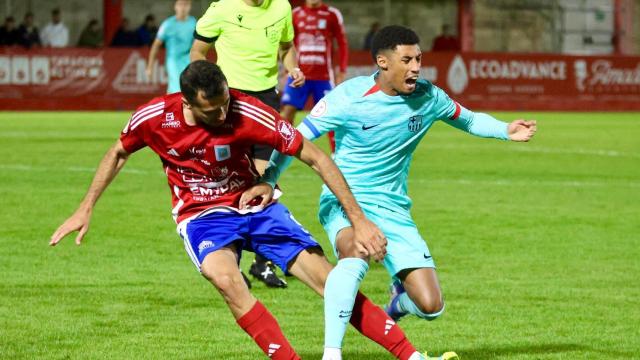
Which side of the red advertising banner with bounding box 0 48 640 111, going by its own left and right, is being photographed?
front

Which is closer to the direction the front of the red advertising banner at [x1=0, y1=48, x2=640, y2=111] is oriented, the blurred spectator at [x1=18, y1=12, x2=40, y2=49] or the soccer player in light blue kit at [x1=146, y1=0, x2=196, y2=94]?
the soccer player in light blue kit

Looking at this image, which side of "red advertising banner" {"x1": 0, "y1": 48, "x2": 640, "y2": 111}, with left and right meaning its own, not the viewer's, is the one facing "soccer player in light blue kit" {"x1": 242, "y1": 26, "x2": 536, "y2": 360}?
front

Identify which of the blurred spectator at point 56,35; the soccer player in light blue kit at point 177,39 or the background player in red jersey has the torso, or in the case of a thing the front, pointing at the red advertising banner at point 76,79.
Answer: the blurred spectator

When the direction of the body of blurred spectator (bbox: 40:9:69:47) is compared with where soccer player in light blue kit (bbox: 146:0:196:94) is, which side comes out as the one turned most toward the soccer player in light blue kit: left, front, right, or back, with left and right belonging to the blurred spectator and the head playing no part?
front

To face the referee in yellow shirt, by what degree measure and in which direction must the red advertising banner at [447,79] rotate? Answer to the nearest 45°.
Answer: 0° — it already faces them

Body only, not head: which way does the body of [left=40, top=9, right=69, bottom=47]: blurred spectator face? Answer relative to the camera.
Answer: toward the camera

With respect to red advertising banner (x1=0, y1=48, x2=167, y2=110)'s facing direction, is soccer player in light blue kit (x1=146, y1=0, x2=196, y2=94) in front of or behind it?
in front

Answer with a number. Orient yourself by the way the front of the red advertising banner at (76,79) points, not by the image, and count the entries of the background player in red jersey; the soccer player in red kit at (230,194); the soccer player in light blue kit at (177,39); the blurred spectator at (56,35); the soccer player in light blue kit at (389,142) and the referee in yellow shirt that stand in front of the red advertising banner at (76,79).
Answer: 5

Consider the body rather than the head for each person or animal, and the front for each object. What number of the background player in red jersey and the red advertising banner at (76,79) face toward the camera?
2

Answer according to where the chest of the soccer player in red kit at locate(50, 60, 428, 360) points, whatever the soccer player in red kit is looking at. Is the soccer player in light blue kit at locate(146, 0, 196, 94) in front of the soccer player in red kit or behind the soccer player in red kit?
behind
